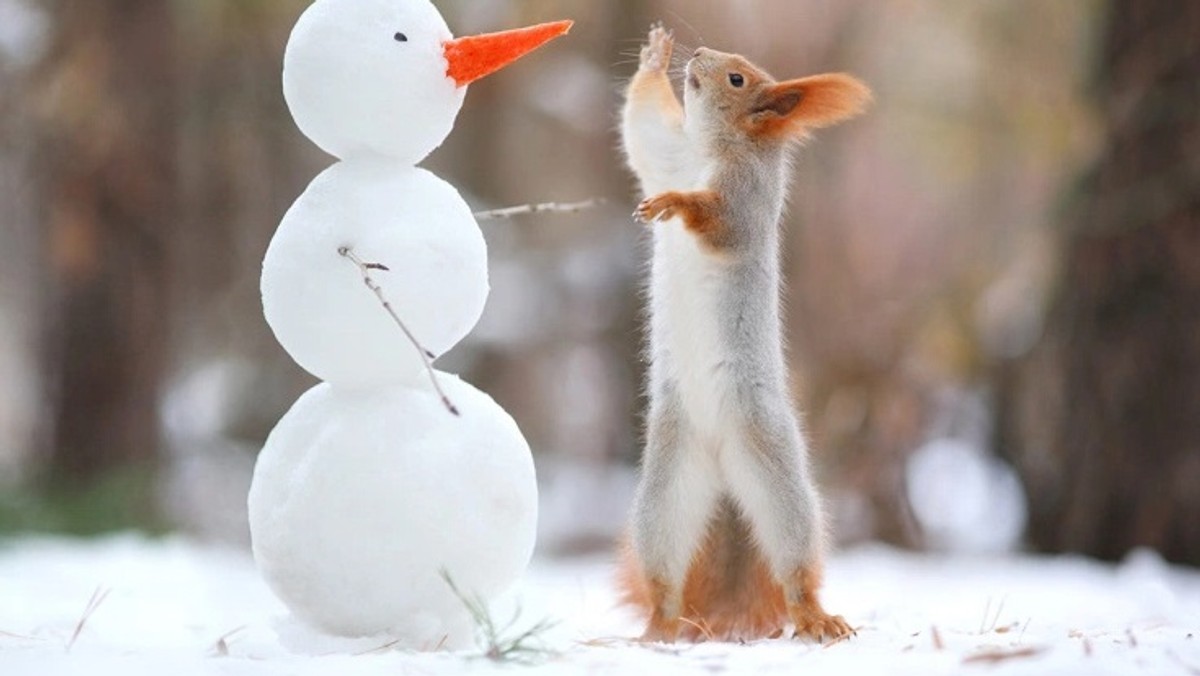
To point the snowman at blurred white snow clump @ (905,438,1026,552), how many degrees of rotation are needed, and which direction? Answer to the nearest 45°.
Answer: approximately 45° to its left

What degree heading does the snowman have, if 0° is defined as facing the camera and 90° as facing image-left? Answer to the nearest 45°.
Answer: approximately 270°

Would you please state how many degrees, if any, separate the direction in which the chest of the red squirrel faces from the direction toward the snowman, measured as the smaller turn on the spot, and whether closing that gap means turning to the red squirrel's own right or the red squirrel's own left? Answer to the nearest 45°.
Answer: approximately 45° to the red squirrel's own right

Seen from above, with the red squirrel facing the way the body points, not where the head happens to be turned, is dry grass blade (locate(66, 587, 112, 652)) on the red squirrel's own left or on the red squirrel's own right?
on the red squirrel's own right

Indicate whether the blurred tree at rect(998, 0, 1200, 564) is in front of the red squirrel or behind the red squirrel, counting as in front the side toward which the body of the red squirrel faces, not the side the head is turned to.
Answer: behind

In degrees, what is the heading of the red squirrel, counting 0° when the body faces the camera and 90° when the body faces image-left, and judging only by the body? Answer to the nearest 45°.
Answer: approximately 45°

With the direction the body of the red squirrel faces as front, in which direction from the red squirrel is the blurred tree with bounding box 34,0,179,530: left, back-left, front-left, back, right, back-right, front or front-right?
right

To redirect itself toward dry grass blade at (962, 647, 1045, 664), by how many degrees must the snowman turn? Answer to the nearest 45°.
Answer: approximately 45° to its right

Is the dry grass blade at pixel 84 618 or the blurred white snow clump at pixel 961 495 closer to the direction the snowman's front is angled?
the blurred white snow clump

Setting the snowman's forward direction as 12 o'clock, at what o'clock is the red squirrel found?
The red squirrel is roughly at 12 o'clock from the snowman.

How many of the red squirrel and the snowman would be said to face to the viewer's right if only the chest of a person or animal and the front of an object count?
1
